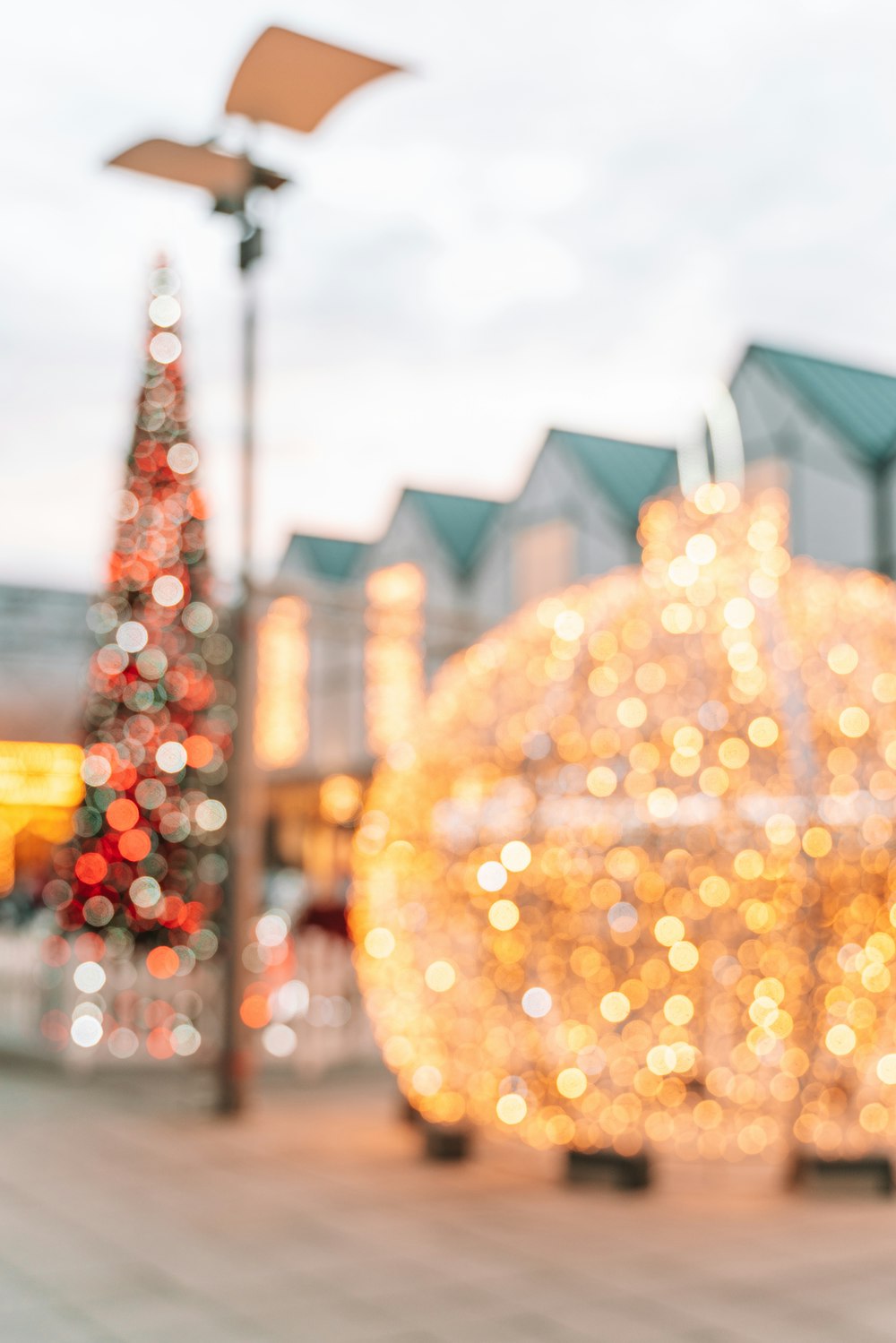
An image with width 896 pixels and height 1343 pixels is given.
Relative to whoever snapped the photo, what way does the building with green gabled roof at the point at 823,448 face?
facing the viewer and to the left of the viewer

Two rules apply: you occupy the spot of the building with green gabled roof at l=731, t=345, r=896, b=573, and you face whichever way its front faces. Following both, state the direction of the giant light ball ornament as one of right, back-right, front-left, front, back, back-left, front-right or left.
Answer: front-left

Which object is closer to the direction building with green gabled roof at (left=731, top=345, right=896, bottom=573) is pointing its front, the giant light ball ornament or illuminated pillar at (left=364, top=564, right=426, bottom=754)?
the giant light ball ornament

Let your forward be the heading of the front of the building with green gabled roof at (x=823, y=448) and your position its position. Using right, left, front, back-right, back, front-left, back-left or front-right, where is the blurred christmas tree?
front

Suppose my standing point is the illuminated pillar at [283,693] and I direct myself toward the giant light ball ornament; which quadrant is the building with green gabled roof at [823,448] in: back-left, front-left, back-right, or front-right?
front-left

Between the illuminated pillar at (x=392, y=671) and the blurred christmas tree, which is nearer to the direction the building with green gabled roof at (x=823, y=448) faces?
the blurred christmas tree

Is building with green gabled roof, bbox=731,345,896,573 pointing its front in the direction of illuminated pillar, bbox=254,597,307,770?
no

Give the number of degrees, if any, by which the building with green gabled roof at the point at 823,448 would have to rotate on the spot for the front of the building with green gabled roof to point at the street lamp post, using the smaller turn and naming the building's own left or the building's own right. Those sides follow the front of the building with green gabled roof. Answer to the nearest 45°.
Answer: approximately 45° to the building's own left

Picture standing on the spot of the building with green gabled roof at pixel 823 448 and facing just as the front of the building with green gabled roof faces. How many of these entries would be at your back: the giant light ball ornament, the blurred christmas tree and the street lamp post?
0

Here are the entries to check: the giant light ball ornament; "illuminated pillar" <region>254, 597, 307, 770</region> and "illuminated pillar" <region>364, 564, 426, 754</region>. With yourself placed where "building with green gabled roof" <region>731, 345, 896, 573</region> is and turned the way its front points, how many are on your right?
2

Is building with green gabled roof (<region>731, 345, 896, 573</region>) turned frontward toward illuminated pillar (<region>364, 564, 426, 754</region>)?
no

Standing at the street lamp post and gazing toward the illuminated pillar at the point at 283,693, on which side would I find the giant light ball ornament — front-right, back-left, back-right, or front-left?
back-right

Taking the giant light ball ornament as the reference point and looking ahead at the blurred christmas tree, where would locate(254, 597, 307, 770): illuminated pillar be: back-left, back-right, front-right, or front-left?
front-right

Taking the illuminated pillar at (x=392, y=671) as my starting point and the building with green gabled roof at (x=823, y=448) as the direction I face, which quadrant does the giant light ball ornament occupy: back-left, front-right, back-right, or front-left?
front-right
